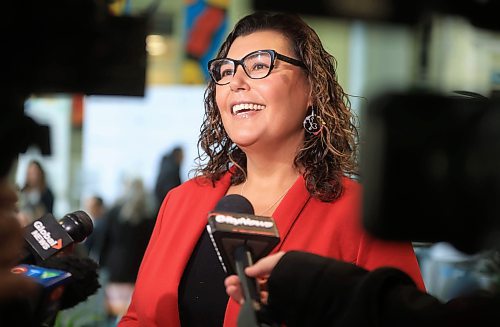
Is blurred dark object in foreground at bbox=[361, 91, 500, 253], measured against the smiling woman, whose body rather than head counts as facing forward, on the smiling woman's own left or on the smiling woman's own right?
on the smiling woman's own left

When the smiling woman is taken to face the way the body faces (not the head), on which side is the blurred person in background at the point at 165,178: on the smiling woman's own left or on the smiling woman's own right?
on the smiling woman's own right

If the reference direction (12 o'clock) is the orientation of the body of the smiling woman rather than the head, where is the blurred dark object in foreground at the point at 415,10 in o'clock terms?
The blurred dark object in foreground is roughly at 10 o'clock from the smiling woman.

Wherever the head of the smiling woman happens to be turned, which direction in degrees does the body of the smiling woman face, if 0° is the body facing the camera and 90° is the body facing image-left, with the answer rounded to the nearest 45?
approximately 45°
